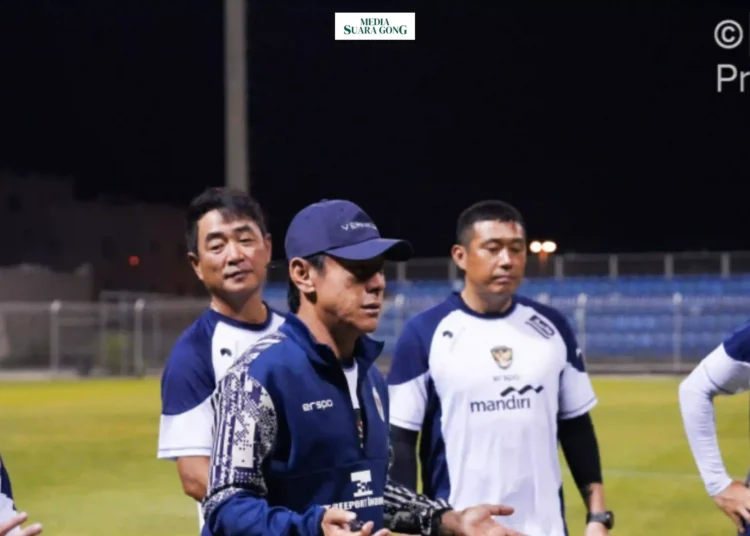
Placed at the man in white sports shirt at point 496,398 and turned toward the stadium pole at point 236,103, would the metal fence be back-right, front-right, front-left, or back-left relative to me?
front-right

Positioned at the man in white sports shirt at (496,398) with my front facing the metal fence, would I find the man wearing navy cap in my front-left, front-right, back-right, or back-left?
back-left

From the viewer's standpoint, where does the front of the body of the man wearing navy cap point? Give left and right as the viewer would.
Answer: facing the viewer and to the right of the viewer

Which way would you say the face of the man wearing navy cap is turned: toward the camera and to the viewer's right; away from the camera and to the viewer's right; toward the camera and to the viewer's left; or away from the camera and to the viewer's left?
toward the camera and to the viewer's right

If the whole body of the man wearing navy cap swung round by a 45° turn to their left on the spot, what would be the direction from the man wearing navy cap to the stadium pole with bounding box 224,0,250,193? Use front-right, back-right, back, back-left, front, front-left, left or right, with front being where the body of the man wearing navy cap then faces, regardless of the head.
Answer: left

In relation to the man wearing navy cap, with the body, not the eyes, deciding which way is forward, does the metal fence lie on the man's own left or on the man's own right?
on the man's own left
